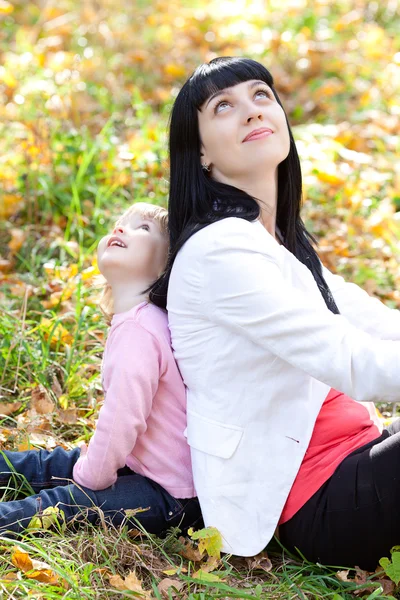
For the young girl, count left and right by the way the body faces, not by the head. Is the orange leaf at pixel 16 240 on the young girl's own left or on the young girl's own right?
on the young girl's own right

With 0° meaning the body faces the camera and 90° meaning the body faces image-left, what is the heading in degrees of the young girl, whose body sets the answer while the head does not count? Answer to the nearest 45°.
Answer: approximately 90°

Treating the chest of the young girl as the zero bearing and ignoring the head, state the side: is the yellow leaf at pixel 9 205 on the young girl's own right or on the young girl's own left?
on the young girl's own right

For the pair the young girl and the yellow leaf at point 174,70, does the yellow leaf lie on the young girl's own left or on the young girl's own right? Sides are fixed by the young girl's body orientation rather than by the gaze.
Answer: on the young girl's own right

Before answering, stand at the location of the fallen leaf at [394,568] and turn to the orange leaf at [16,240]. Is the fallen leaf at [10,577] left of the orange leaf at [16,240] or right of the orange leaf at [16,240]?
left

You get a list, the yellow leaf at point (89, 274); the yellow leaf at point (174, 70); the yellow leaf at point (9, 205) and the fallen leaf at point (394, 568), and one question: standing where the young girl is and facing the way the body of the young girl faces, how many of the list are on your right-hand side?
3

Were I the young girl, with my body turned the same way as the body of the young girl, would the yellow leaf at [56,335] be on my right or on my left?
on my right

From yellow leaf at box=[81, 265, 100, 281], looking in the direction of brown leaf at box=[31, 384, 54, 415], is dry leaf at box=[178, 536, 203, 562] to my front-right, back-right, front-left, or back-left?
front-left

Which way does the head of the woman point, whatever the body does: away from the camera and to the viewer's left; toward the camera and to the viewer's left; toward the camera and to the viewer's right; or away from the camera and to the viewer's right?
toward the camera and to the viewer's right
